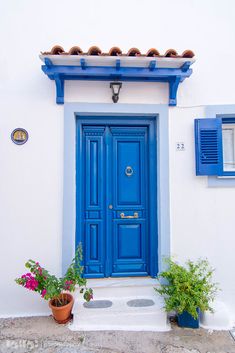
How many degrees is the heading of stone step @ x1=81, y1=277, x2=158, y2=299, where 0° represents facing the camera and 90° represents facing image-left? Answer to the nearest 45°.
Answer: approximately 0°

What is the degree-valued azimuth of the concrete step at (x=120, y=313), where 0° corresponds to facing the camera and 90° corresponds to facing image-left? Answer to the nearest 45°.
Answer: approximately 0°

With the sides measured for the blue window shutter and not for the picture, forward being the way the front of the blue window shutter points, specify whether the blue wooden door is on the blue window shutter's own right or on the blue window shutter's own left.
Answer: on the blue window shutter's own right

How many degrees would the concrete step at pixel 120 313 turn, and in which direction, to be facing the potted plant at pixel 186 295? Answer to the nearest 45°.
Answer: approximately 90° to its left

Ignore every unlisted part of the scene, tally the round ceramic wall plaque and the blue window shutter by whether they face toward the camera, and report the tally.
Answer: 2

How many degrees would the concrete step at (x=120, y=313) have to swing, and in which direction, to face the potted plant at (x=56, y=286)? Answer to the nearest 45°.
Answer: approximately 90° to its right
